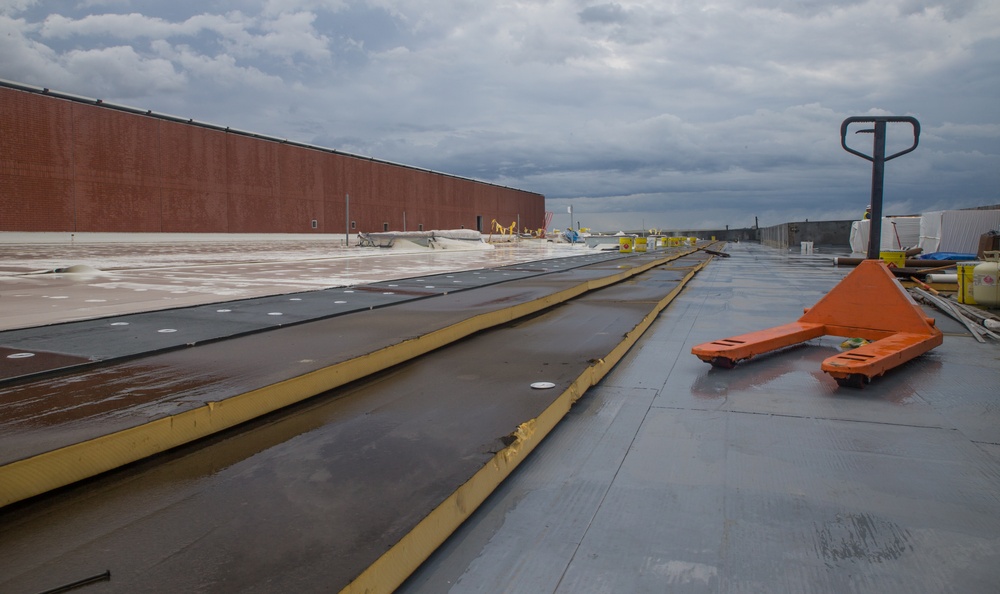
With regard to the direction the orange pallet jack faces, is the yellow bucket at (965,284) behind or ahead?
behind

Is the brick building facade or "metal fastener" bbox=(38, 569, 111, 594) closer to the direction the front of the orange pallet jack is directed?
the metal fastener

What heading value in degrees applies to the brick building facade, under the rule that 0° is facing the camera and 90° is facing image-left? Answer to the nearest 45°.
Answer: approximately 315°

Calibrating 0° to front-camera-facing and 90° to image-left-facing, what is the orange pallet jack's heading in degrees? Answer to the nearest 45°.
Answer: approximately 45°

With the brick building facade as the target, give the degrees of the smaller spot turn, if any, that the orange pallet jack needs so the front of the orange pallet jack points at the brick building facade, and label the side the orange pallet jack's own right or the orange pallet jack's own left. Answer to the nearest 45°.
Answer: approximately 90° to the orange pallet jack's own right
